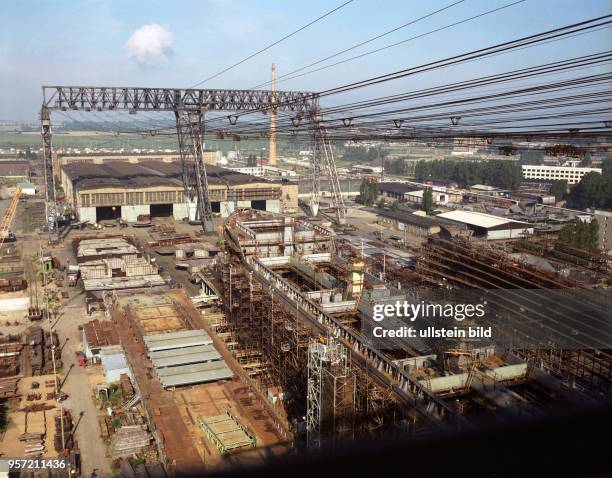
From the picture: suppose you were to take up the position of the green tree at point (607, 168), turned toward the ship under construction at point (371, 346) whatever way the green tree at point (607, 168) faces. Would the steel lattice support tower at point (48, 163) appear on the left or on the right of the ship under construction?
right

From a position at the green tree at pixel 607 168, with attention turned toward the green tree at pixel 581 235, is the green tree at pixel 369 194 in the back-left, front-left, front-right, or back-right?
front-right

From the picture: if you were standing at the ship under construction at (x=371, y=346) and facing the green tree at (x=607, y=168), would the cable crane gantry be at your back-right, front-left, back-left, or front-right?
front-left

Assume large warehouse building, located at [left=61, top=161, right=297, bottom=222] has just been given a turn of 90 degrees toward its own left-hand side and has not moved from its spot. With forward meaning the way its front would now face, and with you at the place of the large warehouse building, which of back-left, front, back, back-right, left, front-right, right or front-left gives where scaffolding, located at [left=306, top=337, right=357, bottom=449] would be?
right

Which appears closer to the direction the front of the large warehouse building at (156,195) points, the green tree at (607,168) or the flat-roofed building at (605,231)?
the flat-roofed building

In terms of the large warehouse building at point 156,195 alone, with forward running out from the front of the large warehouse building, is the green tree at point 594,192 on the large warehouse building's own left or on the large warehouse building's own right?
on the large warehouse building's own left

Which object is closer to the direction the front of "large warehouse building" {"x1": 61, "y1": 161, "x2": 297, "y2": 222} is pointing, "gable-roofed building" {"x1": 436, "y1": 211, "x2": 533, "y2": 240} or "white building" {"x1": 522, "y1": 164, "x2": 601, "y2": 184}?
the gable-roofed building

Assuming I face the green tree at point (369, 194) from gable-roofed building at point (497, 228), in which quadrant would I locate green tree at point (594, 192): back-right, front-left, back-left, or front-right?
front-right

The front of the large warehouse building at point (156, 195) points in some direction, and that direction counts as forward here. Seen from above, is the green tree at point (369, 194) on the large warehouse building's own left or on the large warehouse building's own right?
on the large warehouse building's own left

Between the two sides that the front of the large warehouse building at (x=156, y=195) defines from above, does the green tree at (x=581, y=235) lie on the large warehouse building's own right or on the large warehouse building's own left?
on the large warehouse building's own left

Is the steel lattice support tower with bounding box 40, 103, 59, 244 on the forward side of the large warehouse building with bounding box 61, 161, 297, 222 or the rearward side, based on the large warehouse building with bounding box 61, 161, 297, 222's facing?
on the forward side

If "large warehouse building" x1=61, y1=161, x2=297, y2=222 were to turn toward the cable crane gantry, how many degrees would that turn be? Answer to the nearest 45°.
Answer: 0° — it already faces it

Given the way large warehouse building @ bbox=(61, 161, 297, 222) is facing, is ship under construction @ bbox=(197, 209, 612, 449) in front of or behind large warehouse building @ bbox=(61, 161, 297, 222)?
in front

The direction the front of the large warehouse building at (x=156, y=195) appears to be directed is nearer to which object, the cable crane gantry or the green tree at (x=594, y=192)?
the cable crane gantry

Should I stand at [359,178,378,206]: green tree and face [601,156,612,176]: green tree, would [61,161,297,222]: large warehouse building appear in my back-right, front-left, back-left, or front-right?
back-left

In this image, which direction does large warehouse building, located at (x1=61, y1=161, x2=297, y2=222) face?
toward the camera

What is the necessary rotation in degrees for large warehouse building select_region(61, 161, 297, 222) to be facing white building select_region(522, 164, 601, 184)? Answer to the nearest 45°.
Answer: approximately 90° to its left

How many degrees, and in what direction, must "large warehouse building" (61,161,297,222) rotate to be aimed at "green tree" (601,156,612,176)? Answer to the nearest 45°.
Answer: approximately 90° to its left

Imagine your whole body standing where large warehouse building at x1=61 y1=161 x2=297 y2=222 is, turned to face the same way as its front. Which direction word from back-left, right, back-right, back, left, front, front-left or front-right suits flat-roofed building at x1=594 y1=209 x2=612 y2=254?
front-left
